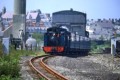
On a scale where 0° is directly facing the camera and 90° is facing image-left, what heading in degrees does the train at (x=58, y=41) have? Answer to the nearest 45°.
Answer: approximately 45°

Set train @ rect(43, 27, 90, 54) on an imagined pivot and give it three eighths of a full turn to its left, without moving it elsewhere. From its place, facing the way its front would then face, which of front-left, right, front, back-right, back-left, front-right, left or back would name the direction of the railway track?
right
